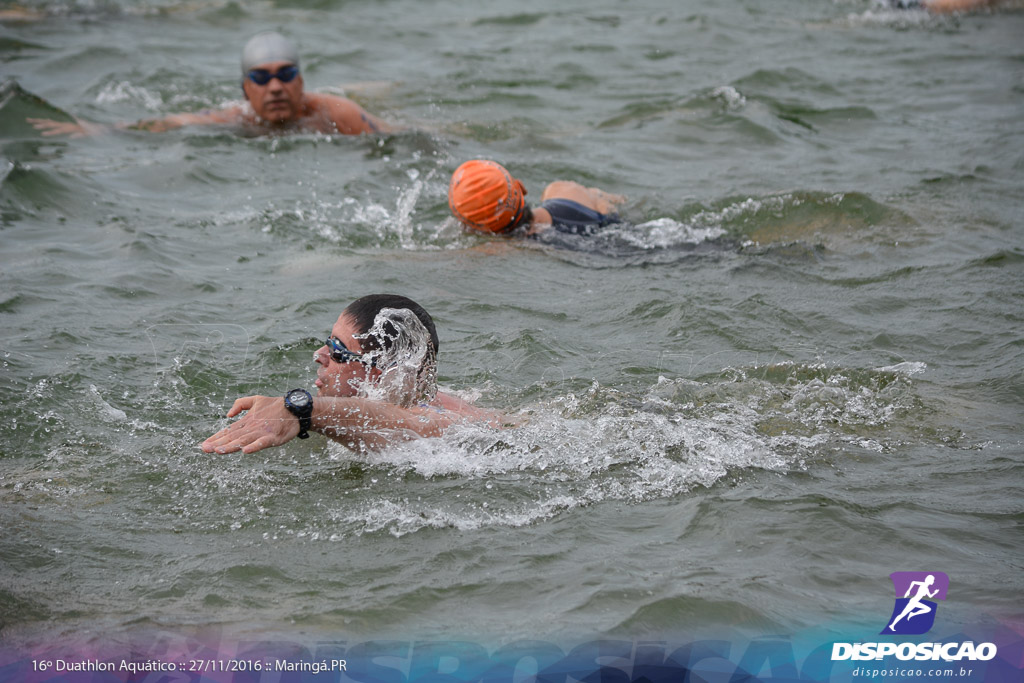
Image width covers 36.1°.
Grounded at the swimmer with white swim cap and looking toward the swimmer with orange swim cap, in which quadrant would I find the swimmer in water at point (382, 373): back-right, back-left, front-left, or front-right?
front-right

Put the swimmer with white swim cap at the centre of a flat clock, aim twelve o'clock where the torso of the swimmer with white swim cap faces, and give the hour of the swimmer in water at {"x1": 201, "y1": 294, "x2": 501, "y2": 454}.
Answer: The swimmer in water is roughly at 12 o'clock from the swimmer with white swim cap.

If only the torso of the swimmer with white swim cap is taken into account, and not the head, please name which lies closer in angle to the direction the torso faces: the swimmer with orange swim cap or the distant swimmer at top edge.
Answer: the swimmer with orange swim cap

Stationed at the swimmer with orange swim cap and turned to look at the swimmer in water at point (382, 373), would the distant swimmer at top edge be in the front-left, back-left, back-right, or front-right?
back-left

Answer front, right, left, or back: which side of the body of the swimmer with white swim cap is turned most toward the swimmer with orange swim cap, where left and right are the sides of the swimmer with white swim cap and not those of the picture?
front

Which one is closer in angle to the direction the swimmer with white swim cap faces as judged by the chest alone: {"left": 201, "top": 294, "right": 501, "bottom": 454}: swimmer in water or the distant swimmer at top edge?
the swimmer in water

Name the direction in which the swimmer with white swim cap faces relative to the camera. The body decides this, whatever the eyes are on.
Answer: toward the camera

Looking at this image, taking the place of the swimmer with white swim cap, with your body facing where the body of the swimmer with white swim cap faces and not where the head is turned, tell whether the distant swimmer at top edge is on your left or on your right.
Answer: on your left
